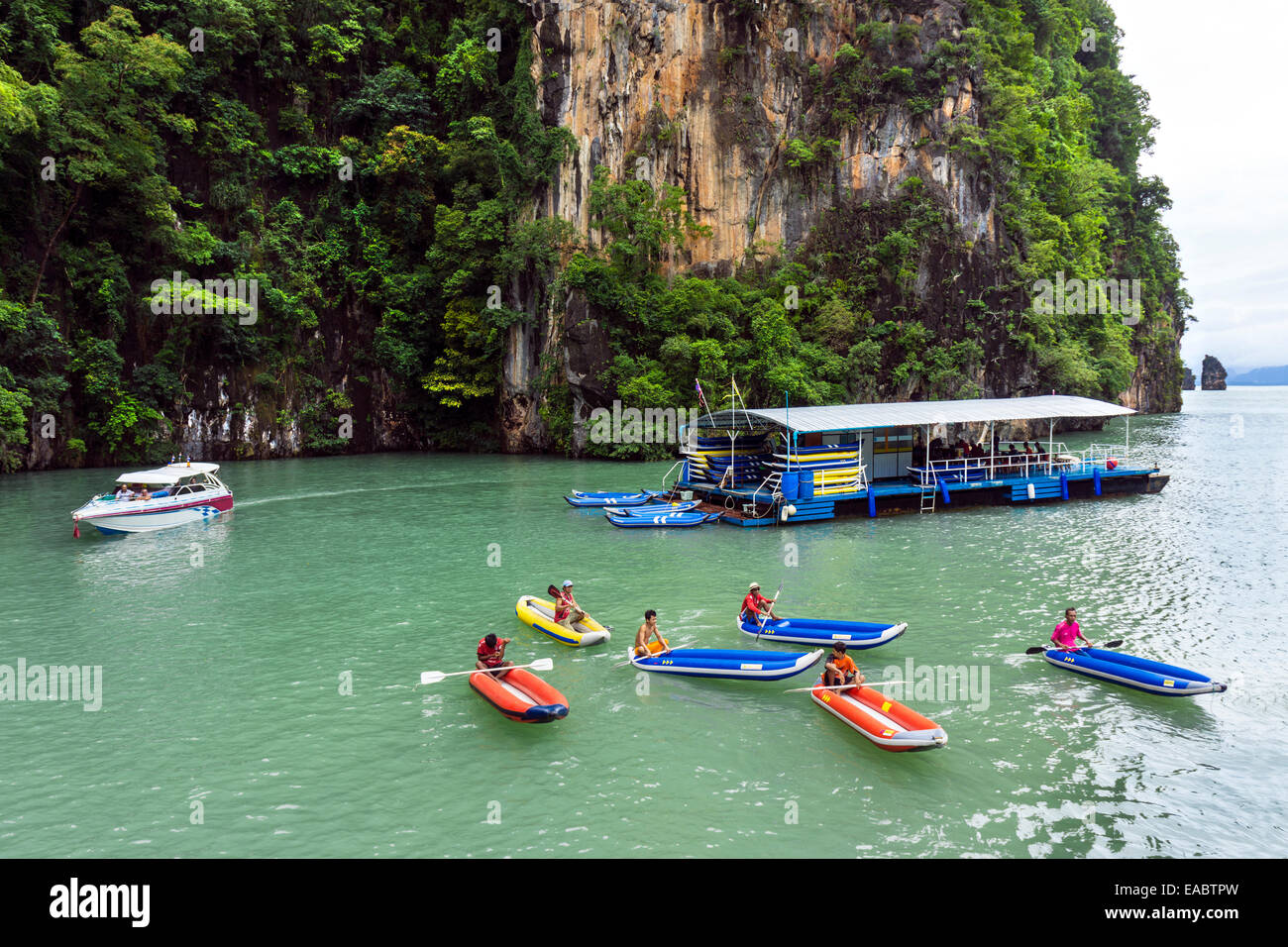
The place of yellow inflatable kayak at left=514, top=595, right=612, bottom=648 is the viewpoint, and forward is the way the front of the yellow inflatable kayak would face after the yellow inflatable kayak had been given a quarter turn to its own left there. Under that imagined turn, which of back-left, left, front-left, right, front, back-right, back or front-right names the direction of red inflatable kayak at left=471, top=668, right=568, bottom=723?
back-right

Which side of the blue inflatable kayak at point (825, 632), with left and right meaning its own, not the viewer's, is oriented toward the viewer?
right

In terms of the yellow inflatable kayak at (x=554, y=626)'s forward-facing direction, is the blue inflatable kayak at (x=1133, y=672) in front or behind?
in front

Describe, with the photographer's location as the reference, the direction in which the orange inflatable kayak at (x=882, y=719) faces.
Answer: facing the viewer and to the right of the viewer

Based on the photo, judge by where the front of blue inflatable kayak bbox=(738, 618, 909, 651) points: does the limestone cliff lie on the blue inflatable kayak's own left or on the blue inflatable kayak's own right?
on the blue inflatable kayak's own left

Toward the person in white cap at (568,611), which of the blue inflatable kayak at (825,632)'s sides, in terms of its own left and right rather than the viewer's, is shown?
back

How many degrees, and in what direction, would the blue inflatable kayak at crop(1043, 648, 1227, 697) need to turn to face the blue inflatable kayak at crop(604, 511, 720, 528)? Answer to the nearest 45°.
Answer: approximately 180°

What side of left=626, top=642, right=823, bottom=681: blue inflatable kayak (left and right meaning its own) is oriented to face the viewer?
right

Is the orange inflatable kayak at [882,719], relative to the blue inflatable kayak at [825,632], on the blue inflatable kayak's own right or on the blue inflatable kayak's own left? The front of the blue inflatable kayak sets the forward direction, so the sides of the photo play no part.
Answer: on the blue inflatable kayak's own right

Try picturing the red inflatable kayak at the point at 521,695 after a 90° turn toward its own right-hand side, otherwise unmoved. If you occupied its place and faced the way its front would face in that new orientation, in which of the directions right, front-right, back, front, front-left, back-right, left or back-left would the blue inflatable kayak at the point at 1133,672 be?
back-left

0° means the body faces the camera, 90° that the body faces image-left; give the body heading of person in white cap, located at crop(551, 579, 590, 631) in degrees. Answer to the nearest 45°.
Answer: approximately 315°
